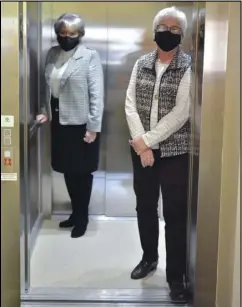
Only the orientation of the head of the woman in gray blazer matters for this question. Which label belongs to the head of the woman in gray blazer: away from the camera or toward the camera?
toward the camera

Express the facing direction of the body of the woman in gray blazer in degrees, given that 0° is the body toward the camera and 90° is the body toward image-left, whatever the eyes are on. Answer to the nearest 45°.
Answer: approximately 45°

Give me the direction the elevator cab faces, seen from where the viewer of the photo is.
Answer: facing the viewer

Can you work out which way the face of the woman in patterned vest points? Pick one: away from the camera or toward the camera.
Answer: toward the camera

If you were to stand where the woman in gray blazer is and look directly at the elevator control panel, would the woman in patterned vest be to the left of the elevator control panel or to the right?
left

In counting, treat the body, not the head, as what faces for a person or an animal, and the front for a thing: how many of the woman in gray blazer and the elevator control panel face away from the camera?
0

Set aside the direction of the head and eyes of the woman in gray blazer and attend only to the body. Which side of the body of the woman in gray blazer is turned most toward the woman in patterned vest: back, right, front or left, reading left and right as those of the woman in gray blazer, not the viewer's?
left

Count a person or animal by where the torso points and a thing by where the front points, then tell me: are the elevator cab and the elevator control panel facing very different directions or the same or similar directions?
same or similar directions

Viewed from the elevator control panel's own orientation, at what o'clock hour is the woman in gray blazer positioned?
The woman in gray blazer is roughly at 7 o'clock from the elevator control panel.

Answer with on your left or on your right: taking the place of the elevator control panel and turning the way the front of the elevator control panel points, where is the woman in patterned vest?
on your left
